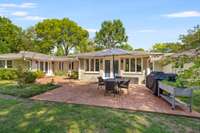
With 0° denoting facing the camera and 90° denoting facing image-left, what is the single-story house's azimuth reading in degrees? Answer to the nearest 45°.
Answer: approximately 0°

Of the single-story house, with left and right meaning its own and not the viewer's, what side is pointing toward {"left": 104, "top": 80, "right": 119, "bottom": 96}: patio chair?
front

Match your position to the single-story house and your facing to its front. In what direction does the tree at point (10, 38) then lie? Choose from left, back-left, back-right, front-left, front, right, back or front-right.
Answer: back-right
